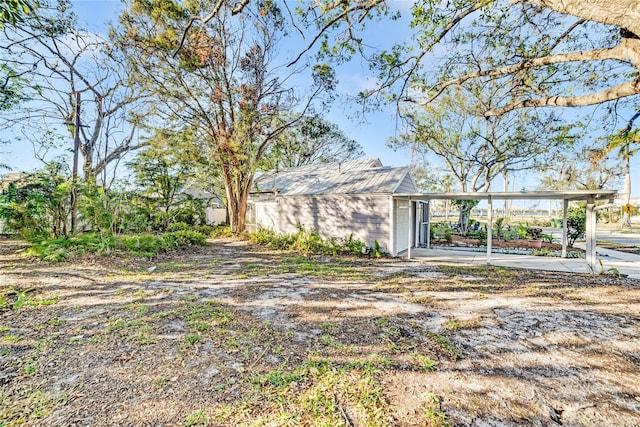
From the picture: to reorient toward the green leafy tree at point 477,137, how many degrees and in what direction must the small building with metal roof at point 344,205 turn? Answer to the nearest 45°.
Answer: approximately 45° to its left

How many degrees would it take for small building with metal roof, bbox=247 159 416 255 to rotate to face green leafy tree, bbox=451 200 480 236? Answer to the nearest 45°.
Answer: approximately 45° to its left

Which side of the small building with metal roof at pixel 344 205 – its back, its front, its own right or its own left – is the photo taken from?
right

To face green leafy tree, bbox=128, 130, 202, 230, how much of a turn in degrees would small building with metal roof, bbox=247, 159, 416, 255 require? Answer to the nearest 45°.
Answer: approximately 180°

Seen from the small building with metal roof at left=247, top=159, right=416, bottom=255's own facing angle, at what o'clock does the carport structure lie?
The carport structure is roughly at 1 o'clock from the small building with metal roof.

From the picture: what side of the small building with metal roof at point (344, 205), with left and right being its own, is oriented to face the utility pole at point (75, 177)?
back
